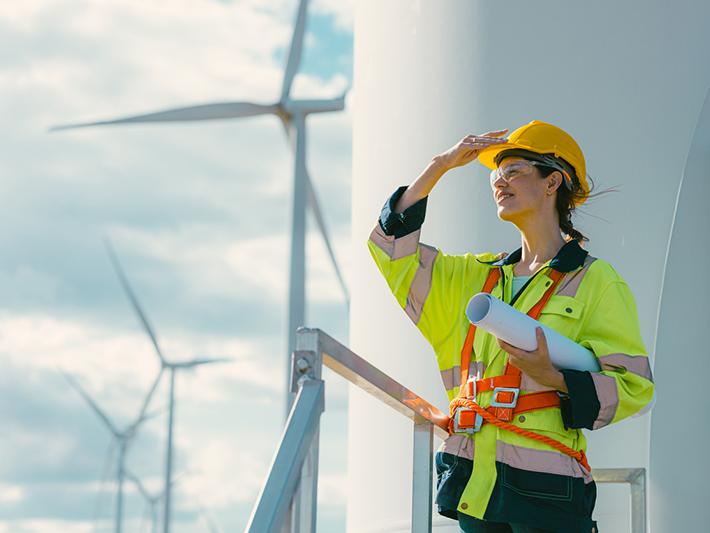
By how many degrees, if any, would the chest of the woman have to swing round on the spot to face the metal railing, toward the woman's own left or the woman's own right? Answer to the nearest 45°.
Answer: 0° — they already face it

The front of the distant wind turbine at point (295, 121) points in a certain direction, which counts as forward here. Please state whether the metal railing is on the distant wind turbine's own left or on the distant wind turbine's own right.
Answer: on the distant wind turbine's own left

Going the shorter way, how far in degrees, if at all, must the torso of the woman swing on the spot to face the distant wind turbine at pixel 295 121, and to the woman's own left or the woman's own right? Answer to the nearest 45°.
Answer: approximately 135° to the woman's own right

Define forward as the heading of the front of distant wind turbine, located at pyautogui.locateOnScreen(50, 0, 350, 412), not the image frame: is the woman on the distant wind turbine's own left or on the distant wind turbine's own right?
on the distant wind turbine's own left

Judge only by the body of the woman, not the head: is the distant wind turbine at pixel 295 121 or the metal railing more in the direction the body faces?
the metal railing

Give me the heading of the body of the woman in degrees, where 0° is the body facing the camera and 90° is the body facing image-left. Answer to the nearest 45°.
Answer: approximately 45°
